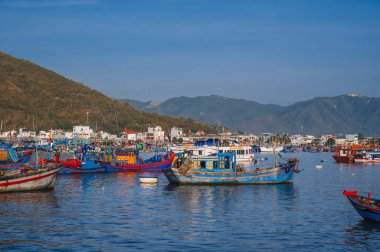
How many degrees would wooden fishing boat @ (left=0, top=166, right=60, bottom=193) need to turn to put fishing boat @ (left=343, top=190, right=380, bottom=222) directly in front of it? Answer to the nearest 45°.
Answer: approximately 45° to its right

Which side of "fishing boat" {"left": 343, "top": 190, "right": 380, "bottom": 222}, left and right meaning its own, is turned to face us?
left

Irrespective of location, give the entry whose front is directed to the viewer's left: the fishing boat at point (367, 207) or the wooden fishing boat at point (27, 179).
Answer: the fishing boat

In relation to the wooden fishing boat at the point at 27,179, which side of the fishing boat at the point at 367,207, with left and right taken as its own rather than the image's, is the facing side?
front

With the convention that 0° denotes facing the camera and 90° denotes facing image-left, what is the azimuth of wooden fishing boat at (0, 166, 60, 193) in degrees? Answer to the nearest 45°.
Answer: approximately 270°

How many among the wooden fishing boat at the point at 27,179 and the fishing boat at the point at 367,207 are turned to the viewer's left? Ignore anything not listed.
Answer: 1
